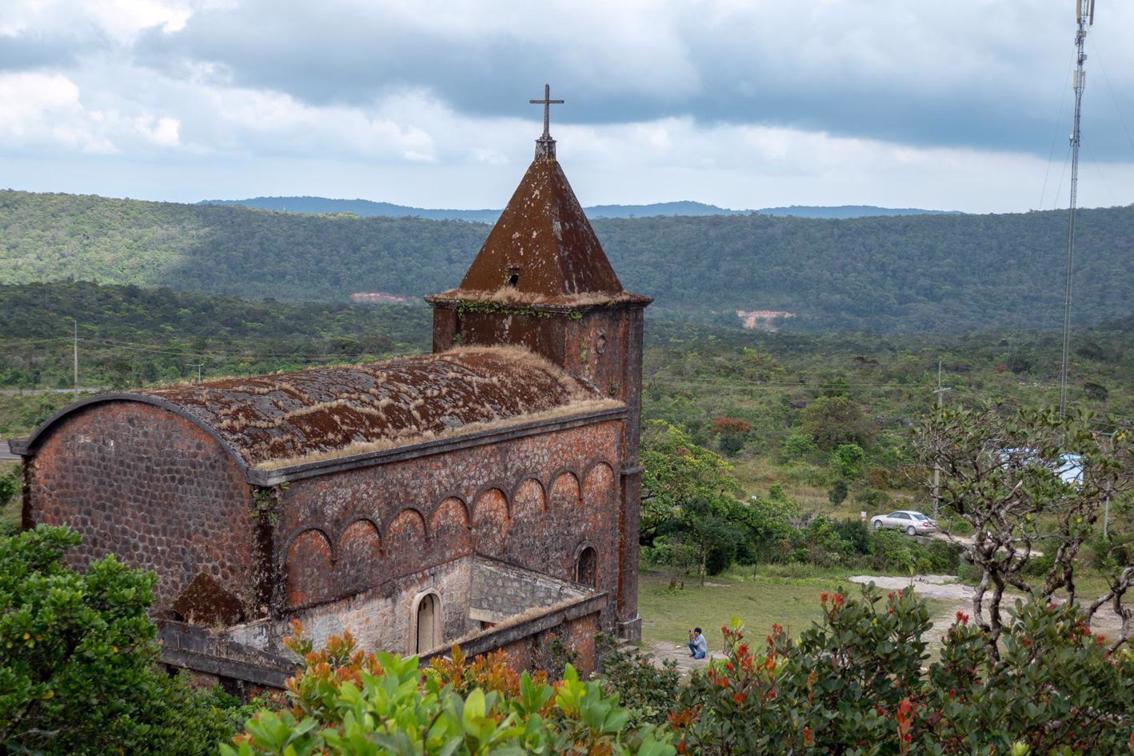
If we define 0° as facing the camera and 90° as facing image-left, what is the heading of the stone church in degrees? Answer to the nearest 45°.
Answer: approximately 225°

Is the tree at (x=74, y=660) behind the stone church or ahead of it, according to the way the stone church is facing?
behind

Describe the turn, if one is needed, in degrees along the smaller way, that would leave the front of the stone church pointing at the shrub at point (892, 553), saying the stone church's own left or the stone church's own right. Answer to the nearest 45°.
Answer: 0° — it already faces it

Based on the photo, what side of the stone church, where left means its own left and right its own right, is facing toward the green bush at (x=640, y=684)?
right

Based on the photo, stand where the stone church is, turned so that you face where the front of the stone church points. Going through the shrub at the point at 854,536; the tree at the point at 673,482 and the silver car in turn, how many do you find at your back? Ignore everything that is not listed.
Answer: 0

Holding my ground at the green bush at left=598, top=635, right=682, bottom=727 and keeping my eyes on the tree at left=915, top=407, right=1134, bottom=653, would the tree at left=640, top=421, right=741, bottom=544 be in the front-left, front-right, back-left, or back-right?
front-left

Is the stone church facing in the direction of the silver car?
yes

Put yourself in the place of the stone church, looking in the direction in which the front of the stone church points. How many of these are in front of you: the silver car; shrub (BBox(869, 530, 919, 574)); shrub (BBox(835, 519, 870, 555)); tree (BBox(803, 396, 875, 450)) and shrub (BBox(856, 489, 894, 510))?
5

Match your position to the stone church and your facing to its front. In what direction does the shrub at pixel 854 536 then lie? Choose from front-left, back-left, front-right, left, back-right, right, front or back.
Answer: front

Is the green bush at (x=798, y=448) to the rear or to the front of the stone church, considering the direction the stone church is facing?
to the front

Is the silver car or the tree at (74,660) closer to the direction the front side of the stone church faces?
the silver car

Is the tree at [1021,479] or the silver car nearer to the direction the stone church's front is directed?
the silver car

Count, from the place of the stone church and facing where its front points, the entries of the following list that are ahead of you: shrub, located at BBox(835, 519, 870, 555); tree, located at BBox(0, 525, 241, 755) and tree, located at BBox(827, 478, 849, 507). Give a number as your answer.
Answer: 2

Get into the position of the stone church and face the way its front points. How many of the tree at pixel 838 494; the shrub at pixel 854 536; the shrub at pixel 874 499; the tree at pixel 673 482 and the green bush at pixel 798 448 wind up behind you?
0

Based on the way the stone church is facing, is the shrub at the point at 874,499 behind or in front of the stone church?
in front

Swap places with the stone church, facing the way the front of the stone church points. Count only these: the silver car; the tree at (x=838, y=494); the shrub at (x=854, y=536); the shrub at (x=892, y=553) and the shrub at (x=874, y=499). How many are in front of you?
5

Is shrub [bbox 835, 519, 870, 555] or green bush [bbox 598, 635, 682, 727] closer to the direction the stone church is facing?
the shrub

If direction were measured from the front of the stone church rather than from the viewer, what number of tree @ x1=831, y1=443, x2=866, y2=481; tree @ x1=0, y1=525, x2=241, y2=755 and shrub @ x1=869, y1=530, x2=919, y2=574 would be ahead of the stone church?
2
